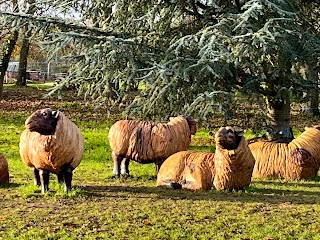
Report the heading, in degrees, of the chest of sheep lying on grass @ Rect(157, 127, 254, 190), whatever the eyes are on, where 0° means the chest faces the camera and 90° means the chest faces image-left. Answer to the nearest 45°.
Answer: approximately 315°

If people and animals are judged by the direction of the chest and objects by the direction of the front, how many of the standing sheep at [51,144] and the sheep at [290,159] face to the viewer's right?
1

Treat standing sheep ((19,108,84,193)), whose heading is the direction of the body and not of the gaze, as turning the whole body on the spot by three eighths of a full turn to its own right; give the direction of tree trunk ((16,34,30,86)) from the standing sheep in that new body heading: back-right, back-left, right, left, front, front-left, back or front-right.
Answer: front-right

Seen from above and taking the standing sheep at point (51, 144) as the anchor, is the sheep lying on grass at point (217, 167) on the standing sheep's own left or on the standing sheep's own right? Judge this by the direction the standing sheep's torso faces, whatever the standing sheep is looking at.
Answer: on the standing sheep's own left

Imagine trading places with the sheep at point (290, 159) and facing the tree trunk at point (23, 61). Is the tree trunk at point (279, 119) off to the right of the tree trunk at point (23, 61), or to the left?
right

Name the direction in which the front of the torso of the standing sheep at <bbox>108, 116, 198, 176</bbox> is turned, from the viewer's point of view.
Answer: to the viewer's right

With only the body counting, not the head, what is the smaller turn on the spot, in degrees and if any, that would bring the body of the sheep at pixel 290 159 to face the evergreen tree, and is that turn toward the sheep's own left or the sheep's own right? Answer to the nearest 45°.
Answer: approximately 135° to the sheep's own left

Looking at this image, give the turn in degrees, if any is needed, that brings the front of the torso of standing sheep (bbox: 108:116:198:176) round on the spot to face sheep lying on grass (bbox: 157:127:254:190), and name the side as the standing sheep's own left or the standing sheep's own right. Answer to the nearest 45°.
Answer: approximately 45° to the standing sheep's own right

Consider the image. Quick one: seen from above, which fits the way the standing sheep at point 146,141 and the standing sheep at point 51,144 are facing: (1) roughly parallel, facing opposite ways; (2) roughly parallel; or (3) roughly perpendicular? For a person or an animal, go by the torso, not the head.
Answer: roughly perpendicular

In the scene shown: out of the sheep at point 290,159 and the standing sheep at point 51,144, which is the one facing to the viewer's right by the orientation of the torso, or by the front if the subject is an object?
the sheep
